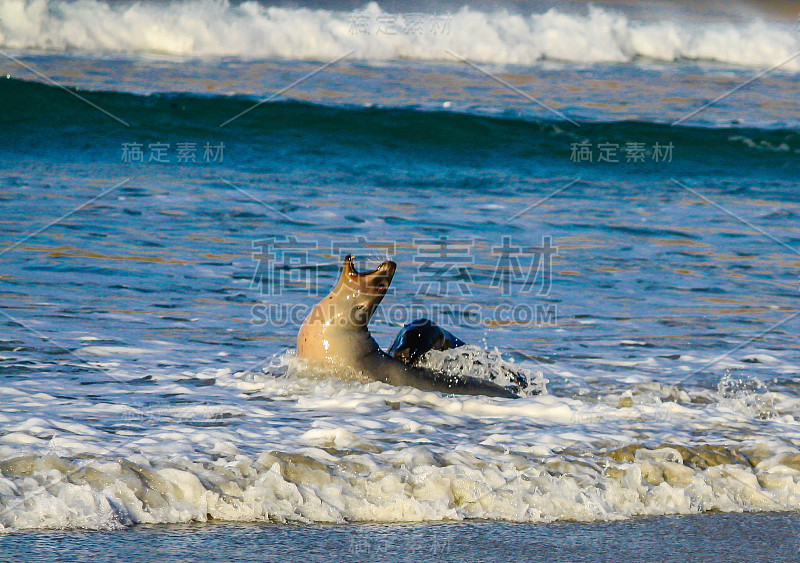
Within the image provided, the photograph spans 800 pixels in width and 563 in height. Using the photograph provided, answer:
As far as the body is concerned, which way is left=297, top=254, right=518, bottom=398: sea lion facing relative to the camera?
to the viewer's left
